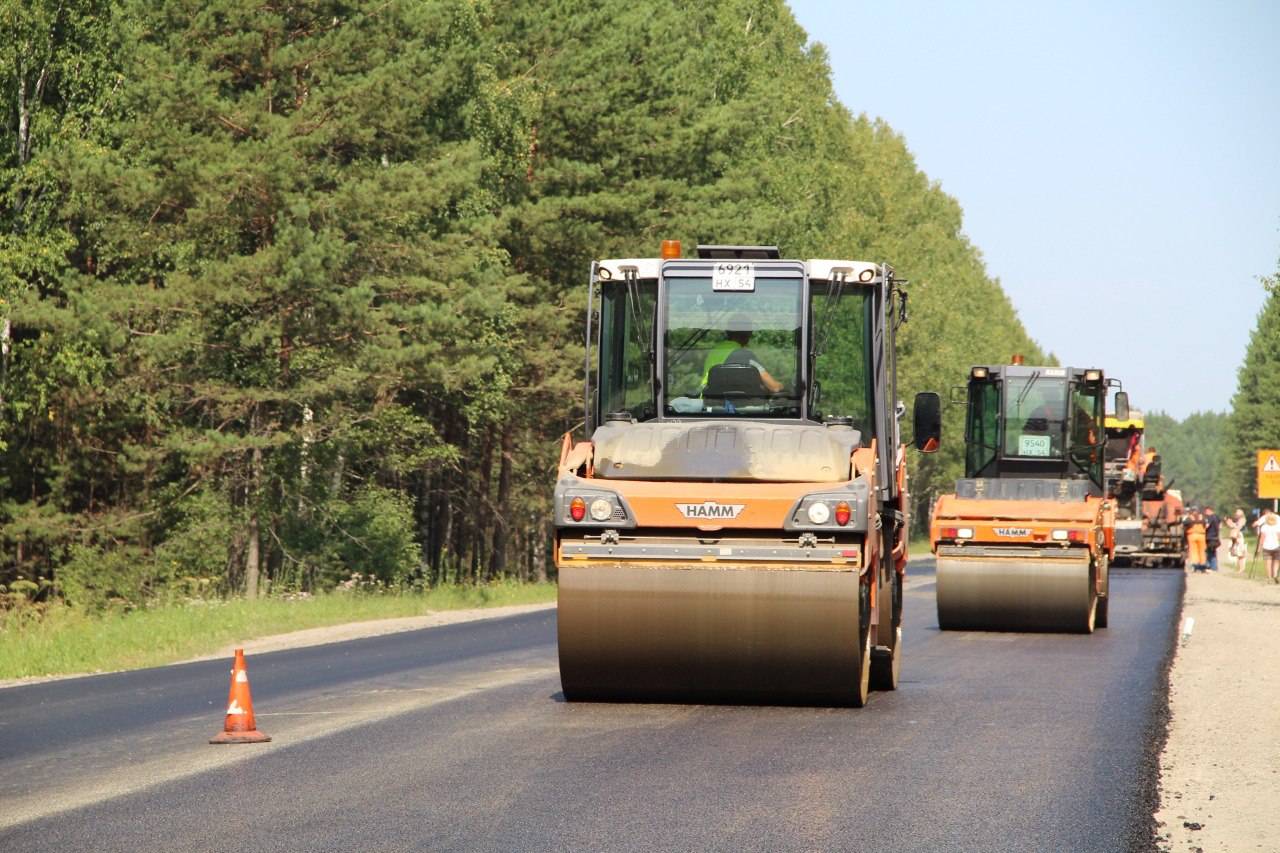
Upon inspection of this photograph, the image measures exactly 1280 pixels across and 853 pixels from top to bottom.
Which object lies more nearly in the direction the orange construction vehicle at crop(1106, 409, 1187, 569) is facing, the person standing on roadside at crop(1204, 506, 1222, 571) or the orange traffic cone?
the person standing on roadside

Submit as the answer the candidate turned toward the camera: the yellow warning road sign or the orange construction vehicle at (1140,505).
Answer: the yellow warning road sign

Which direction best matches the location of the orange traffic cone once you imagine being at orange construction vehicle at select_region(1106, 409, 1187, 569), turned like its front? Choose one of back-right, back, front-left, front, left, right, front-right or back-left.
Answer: back

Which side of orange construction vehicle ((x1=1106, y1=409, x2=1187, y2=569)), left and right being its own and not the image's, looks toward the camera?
back

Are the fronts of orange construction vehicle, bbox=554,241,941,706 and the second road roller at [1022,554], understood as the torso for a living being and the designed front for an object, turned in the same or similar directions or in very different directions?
same or similar directions

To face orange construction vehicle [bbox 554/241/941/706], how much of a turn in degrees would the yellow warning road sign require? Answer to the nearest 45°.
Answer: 0° — it already faces it

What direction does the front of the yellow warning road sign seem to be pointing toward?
toward the camera
